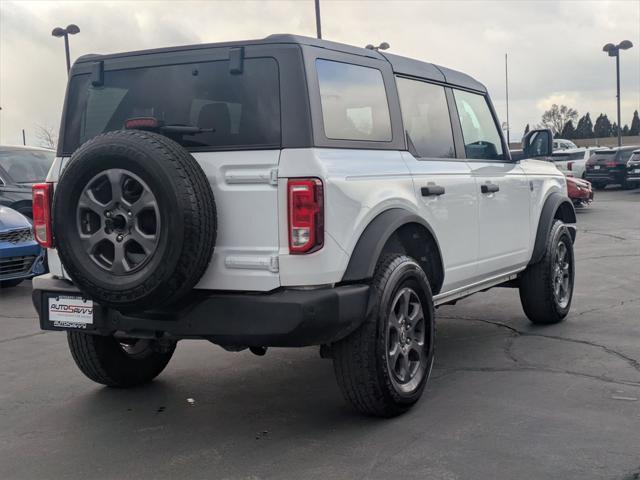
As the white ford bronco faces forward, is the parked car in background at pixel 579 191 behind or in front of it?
in front

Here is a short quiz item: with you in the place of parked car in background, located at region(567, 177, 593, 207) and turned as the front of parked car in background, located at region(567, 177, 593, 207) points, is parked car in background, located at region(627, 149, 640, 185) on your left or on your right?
on your left

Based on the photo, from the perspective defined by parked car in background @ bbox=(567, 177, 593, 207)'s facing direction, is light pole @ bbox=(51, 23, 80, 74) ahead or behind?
behind

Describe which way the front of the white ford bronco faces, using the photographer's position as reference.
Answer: facing away from the viewer and to the right of the viewer

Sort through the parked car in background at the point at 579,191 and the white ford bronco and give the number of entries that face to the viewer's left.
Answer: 0

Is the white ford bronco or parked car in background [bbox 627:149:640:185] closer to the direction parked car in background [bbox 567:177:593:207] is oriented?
the white ford bronco

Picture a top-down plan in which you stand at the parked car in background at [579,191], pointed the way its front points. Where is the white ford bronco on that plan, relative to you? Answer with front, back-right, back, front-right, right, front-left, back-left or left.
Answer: front-right

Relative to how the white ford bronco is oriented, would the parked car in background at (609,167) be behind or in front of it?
in front
